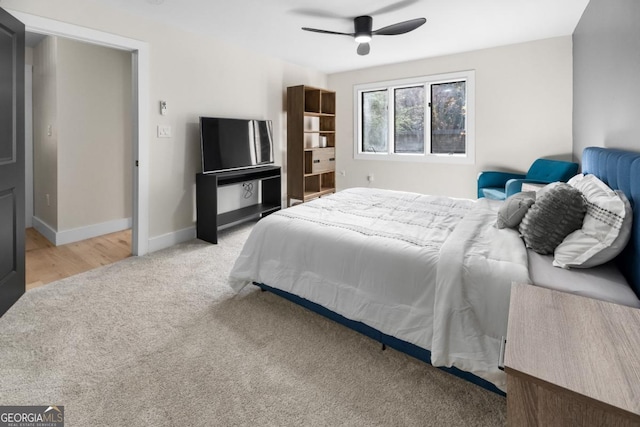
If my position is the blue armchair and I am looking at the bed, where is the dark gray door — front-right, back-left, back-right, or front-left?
front-right

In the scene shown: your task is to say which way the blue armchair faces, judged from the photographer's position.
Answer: facing the viewer and to the left of the viewer

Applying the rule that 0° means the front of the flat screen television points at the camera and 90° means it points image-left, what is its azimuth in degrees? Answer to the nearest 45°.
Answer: approximately 315°

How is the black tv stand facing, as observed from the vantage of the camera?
facing the viewer and to the right of the viewer

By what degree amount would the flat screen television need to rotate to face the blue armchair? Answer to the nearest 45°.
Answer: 0° — it already faces it

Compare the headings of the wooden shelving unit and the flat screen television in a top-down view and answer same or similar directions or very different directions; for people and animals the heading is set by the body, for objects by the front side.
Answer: same or similar directions
